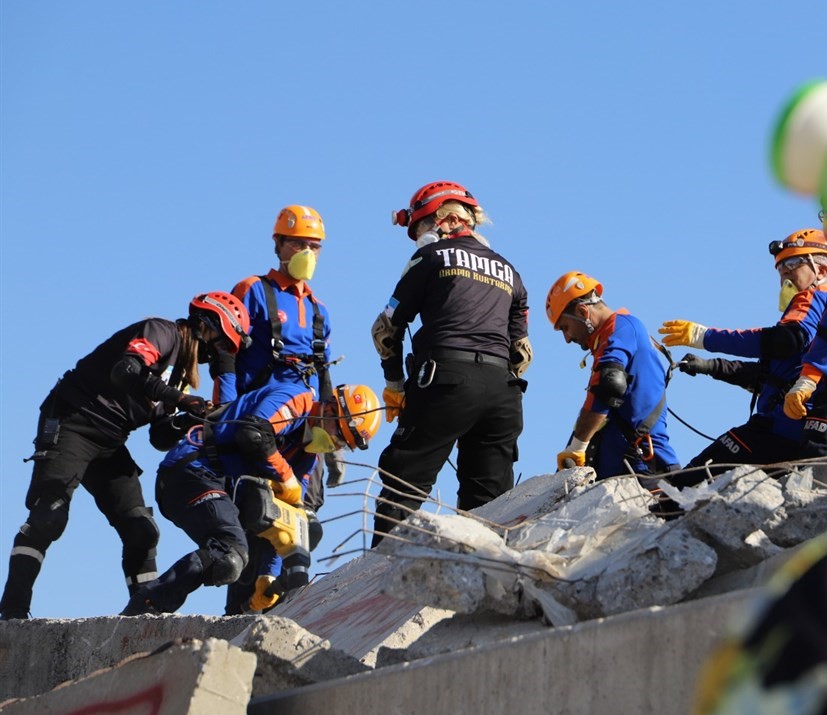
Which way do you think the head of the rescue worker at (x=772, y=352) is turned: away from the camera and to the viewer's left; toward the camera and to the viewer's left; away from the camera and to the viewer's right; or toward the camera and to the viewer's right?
toward the camera and to the viewer's left

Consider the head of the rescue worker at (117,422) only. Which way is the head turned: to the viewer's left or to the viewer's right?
to the viewer's right

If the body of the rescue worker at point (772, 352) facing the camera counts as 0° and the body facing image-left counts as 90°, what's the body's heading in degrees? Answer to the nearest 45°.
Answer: approximately 90°

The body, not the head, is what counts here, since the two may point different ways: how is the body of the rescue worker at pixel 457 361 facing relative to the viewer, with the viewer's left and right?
facing away from the viewer and to the left of the viewer

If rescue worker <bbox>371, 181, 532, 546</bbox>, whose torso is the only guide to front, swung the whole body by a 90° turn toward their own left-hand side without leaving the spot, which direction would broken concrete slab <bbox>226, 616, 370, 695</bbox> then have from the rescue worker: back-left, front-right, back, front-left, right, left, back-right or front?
front-left

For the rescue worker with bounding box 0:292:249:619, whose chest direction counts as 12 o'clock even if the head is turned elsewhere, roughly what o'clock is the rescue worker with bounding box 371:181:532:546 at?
the rescue worker with bounding box 371:181:532:546 is roughly at 1 o'clock from the rescue worker with bounding box 0:292:249:619.

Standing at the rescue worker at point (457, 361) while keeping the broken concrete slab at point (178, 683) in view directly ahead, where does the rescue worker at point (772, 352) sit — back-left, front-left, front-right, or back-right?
back-left

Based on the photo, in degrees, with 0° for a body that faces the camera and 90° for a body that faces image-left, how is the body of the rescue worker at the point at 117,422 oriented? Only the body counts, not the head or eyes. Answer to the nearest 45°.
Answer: approximately 270°

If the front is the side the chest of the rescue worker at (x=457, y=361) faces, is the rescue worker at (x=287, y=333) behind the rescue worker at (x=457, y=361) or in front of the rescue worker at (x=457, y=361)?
in front

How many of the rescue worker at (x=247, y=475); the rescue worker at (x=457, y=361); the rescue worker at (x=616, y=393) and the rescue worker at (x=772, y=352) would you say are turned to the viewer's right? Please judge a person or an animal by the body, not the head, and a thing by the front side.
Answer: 1

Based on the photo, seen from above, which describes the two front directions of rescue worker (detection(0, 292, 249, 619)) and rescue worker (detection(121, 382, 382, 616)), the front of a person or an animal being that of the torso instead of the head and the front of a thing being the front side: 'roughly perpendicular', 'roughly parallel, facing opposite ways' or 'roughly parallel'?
roughly parallel

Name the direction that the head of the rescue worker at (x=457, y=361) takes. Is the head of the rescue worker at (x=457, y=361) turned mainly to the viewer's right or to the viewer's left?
to the viewer's left

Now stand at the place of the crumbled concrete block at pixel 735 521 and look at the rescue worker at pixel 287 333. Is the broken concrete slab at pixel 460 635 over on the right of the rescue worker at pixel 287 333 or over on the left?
left

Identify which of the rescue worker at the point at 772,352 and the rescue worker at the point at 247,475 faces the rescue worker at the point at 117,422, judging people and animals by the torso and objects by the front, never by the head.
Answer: the rescue worker at the point at 772,352
